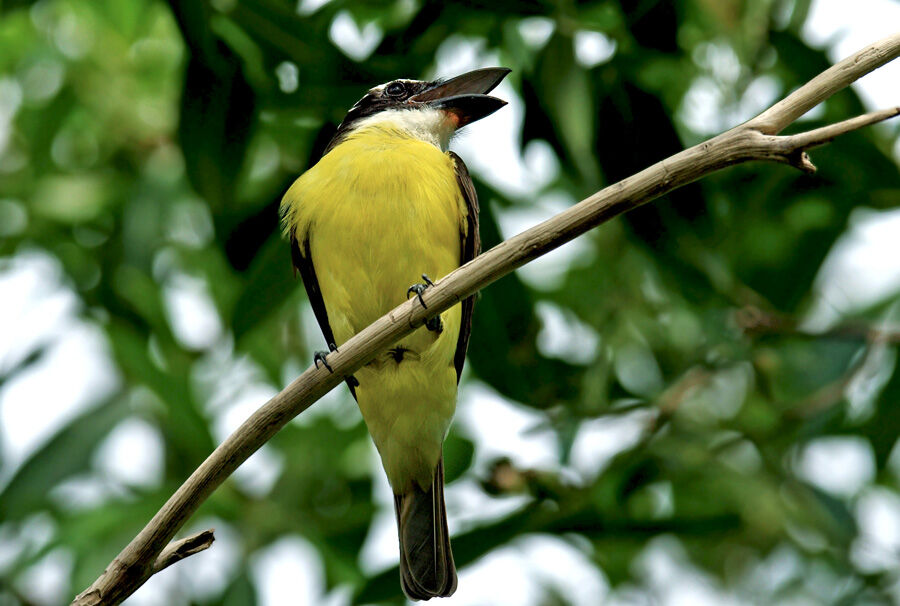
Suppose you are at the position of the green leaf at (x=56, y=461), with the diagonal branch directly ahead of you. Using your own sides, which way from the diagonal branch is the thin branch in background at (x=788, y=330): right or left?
left

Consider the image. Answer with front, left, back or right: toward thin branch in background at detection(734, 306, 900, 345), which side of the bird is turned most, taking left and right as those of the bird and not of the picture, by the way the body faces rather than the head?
back

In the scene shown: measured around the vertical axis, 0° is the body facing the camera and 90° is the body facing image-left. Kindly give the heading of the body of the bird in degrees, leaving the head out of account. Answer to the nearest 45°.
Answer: approximately 0°
